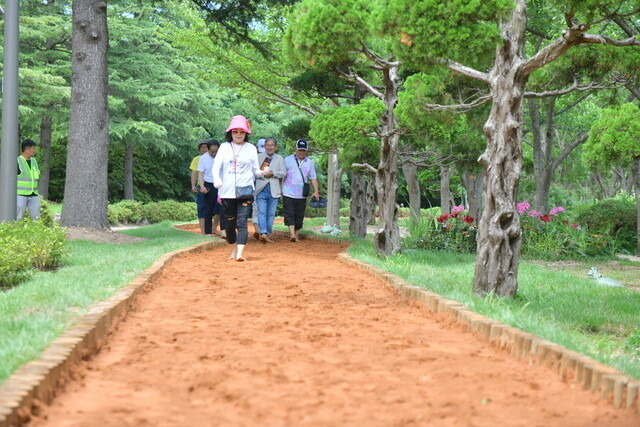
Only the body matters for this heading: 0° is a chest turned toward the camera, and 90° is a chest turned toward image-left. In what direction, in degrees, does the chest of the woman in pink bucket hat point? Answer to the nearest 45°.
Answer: approximately 0°

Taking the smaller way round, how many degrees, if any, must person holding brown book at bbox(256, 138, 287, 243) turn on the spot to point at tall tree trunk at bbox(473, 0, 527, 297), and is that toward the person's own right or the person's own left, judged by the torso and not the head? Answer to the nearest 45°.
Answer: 0° — they already face it

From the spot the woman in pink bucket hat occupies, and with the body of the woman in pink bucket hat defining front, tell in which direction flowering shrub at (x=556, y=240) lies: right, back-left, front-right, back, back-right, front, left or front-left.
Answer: back-left

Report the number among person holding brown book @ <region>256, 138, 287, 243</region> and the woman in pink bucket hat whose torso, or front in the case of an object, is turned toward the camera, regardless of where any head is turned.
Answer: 2
